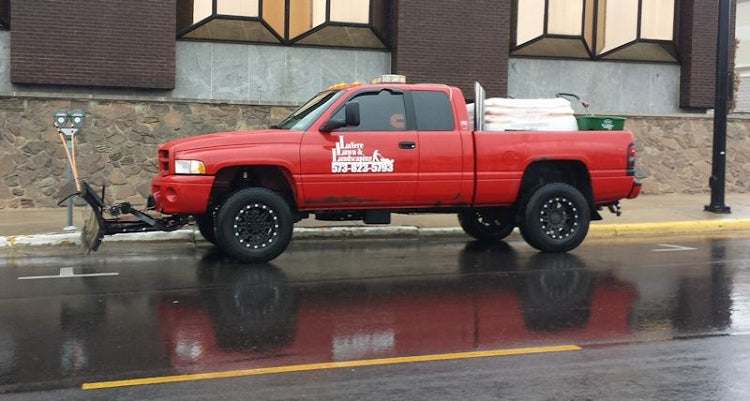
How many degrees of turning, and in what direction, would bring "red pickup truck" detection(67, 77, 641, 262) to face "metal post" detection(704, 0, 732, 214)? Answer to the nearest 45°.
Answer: approximately 135° to its right

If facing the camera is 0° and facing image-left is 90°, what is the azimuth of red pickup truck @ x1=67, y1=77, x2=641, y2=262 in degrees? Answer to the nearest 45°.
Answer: approximately 90°
